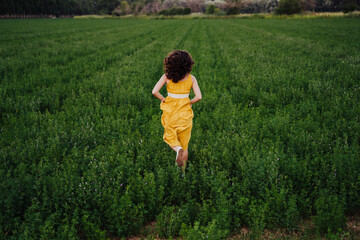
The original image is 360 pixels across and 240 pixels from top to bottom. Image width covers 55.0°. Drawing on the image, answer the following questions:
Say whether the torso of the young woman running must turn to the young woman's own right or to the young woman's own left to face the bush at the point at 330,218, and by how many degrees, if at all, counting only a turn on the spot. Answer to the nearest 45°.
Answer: approximately 135° to the young woman's own right

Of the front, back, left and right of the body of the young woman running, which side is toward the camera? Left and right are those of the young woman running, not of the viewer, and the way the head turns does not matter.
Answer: back

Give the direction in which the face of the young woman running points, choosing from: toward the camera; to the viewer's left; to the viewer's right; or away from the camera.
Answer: away from the camera
